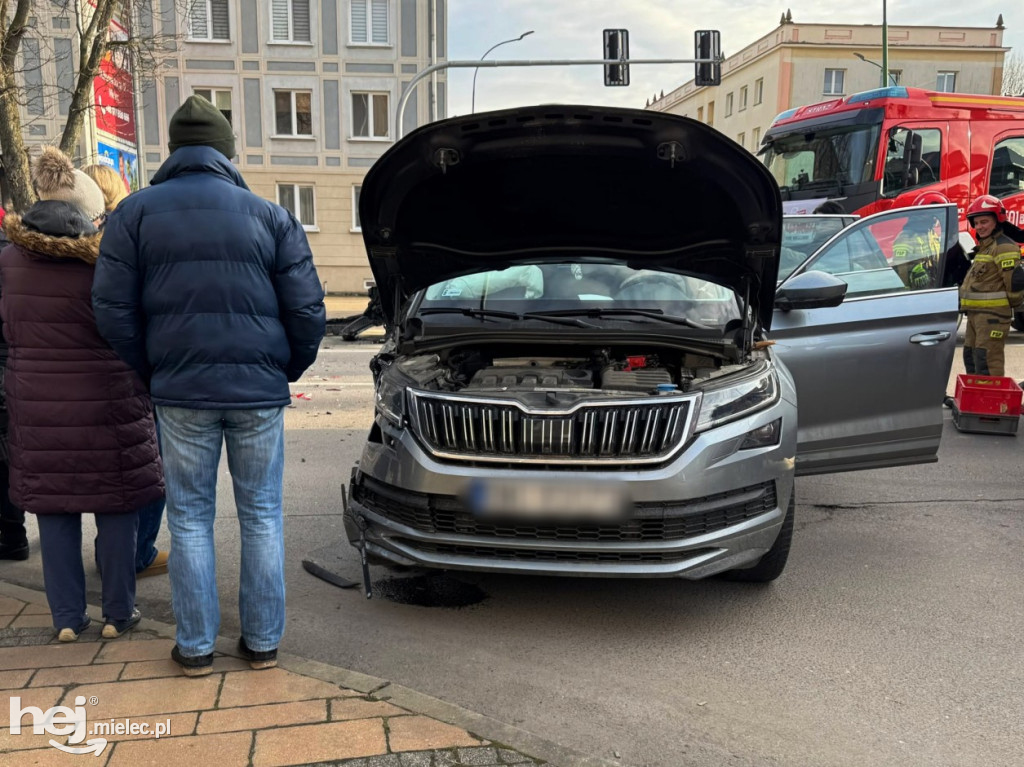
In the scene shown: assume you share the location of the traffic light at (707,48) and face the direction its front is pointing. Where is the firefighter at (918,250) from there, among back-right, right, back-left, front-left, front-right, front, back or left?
back

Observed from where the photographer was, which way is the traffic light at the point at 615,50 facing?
facing away from the viewer

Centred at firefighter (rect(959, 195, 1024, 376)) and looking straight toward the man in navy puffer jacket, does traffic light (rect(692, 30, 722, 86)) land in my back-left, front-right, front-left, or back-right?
back-right

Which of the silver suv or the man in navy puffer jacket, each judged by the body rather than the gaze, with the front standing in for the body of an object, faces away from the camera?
the man in navy puffer jacket

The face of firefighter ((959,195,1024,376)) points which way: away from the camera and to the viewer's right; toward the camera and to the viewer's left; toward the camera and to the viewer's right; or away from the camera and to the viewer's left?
toward the camera and to the viewer's left

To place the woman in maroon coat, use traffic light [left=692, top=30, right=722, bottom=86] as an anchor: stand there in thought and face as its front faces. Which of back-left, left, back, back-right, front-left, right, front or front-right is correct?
back

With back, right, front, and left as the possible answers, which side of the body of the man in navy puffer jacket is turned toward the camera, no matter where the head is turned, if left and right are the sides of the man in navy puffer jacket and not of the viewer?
back

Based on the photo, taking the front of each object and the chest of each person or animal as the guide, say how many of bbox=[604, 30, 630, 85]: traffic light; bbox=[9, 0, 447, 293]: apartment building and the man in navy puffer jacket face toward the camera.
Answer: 1

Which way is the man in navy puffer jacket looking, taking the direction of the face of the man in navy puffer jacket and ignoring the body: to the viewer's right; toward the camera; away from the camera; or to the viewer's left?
away from the camera

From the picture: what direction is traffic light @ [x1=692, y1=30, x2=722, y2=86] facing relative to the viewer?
away from the camera

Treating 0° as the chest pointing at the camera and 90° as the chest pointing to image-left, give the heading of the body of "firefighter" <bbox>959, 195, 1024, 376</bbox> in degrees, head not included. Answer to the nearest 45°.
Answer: approximately 45°

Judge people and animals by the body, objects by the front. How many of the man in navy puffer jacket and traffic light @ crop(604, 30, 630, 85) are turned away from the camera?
2

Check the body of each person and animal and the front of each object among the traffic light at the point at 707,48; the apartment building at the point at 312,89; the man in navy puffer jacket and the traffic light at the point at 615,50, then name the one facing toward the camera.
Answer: the apartment building
